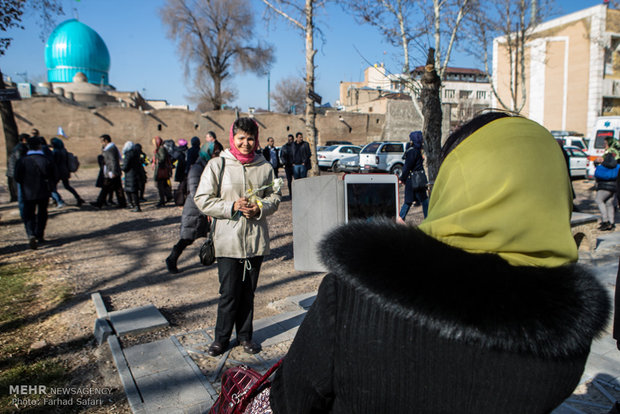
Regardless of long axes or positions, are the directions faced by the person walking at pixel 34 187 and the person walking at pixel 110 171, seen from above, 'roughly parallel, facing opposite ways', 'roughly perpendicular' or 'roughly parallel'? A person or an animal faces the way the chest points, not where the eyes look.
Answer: roughly perpendicular

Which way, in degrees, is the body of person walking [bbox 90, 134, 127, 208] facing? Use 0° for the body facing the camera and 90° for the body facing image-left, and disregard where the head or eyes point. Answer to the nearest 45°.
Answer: approximately 90°

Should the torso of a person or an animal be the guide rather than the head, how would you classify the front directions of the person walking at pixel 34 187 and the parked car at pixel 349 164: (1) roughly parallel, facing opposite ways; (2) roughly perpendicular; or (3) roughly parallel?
roughly perpendicular
